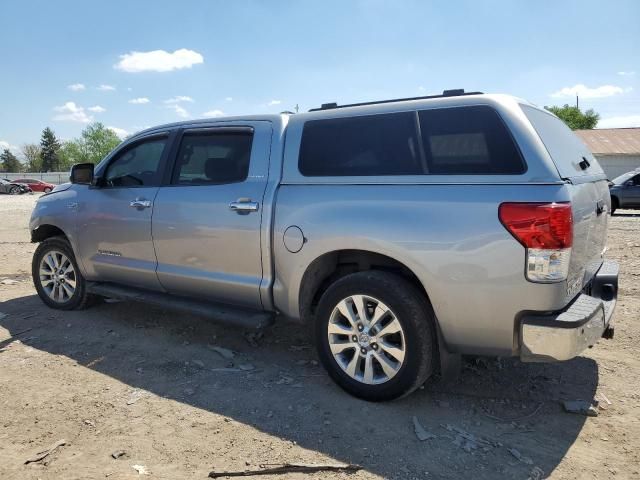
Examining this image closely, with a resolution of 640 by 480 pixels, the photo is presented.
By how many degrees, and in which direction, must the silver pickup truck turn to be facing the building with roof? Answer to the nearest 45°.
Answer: approximately 90° to its right

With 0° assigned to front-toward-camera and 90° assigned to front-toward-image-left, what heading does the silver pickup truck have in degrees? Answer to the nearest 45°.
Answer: approximately 135°
